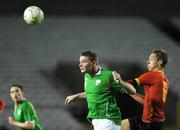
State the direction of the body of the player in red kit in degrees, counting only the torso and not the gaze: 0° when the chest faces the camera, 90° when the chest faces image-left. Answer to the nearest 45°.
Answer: approximately 90°

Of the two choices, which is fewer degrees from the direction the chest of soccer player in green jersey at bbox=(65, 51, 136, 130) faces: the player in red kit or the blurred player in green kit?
the blurred player in green kit

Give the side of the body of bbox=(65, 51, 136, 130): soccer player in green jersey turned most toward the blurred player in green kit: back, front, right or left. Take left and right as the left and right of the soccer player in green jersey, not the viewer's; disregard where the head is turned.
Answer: right

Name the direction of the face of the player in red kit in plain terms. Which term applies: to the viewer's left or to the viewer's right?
to the viewer's left

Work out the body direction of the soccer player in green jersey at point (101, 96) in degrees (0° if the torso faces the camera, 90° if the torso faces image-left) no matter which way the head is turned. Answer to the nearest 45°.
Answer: approximately 45°

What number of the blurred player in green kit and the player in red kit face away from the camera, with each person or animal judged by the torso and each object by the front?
0

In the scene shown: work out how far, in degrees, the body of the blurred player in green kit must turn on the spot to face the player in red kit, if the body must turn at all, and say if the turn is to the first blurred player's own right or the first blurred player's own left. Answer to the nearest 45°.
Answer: approximately 90° to the first blurred player's own left

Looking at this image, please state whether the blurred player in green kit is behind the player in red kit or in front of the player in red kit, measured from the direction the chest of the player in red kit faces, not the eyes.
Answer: in front

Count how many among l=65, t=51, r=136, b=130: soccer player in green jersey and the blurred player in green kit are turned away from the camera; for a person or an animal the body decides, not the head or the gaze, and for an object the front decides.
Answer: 0

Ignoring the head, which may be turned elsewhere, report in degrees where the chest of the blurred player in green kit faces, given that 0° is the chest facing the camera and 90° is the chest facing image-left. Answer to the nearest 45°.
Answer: approximately 45°

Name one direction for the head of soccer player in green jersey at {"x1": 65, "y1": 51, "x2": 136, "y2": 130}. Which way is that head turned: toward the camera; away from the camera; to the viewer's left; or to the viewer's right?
to the viewer's left

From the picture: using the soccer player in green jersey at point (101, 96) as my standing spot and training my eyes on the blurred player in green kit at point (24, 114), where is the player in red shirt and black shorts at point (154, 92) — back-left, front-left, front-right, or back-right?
back-right
